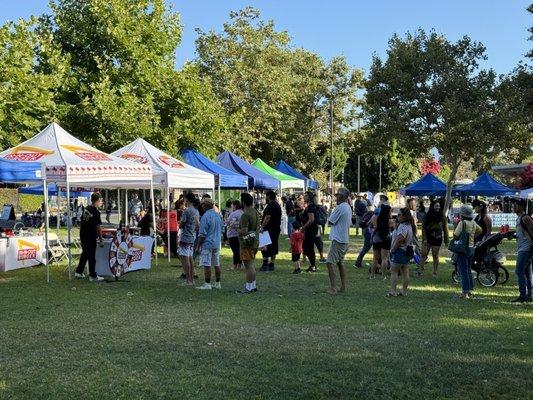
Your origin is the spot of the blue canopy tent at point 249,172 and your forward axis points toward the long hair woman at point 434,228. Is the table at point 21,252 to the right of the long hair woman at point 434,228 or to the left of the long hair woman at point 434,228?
right

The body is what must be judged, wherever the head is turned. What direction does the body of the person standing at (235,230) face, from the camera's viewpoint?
to the viewer's left

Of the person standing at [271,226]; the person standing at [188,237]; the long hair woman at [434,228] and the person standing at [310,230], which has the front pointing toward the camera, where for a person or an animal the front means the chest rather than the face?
the long hair woman

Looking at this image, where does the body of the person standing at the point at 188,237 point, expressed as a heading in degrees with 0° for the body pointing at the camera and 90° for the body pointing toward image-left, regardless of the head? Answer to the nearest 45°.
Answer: approximately 135°

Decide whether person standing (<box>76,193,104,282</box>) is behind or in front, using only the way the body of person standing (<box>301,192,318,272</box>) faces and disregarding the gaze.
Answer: in front

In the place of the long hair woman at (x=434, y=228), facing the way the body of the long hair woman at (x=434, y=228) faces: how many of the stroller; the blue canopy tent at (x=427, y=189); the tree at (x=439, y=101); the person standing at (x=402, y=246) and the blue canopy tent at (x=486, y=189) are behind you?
3

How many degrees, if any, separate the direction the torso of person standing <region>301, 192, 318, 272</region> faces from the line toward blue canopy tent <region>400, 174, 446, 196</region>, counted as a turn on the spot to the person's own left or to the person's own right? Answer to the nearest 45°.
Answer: approximately 90° to the person's own right

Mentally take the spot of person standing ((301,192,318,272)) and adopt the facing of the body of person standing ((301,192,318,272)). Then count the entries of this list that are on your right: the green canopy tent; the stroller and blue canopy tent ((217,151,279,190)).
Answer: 2

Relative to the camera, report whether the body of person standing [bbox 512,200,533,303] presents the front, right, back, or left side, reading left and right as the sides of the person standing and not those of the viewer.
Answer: left

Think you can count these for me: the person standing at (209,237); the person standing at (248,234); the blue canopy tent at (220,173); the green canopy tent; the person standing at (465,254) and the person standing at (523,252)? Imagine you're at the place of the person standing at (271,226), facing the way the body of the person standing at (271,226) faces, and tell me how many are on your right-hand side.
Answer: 2

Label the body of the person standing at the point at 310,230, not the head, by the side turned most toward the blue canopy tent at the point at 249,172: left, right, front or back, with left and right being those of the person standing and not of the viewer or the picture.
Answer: right

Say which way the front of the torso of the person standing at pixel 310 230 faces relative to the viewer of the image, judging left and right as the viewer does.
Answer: facing to the left of the viewer

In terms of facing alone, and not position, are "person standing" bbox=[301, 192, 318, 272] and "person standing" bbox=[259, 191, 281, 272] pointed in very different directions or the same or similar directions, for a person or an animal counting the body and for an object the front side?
same or similar directions

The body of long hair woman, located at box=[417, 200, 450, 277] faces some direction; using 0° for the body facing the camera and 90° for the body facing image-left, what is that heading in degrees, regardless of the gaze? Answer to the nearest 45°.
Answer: approximately 0°

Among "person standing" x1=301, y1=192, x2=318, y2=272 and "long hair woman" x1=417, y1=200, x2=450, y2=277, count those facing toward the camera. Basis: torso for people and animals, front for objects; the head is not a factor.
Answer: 1

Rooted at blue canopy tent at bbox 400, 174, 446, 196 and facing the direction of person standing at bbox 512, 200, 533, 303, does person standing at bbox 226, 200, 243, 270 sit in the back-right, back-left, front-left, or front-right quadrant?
front-right
